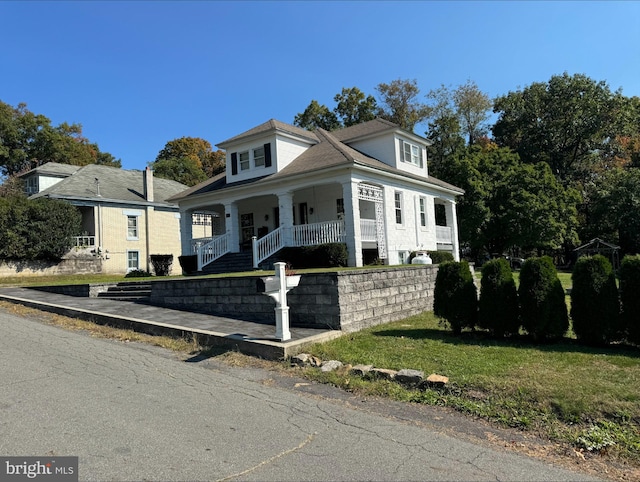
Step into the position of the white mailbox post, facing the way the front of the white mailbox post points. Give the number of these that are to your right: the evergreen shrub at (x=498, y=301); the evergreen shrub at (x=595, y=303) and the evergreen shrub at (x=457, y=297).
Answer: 0

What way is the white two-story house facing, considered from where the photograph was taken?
facing the viewer and to the left of the viewer

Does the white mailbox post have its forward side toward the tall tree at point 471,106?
no

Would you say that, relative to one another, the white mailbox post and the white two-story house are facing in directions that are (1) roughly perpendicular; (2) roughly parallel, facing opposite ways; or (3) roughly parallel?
roughly parallel

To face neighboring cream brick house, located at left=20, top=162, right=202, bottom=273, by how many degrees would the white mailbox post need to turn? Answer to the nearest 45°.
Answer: approximately 90° to its right

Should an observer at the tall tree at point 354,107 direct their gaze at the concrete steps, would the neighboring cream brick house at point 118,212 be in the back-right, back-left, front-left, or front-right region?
front-right

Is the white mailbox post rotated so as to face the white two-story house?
no

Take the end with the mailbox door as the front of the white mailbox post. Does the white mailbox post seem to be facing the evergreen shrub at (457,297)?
no

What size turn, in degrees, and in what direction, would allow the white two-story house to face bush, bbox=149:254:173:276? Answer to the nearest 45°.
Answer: approximately 45° to its right

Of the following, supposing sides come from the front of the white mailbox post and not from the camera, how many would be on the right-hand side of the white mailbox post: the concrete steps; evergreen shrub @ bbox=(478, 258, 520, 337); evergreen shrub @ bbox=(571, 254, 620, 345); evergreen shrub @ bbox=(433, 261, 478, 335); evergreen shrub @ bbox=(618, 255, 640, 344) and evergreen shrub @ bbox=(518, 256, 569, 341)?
1

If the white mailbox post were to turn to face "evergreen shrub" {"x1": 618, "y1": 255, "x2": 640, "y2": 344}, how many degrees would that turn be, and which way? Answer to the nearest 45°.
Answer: approximately 135° to its left

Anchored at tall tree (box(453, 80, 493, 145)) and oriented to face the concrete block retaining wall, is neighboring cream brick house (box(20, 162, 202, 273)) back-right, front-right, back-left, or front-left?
front-right

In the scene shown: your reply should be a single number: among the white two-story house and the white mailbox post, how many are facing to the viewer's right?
0

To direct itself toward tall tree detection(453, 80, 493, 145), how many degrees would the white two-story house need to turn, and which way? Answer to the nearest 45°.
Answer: approximately 180°

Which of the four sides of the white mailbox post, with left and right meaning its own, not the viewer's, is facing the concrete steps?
right

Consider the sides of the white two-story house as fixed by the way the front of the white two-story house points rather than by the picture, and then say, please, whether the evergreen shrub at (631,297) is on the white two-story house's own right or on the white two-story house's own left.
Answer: on the white two-story house's own left

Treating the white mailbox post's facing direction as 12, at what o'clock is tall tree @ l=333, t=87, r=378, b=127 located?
The tall tree is roughly at 5 o'clock from the white mailbox post.

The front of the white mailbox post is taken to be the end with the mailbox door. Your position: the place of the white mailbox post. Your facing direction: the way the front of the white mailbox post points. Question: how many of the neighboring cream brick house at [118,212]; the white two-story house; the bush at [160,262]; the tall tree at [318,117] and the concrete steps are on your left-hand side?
0

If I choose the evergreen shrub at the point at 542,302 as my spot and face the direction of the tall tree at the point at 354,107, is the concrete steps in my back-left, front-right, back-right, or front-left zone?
front-left
